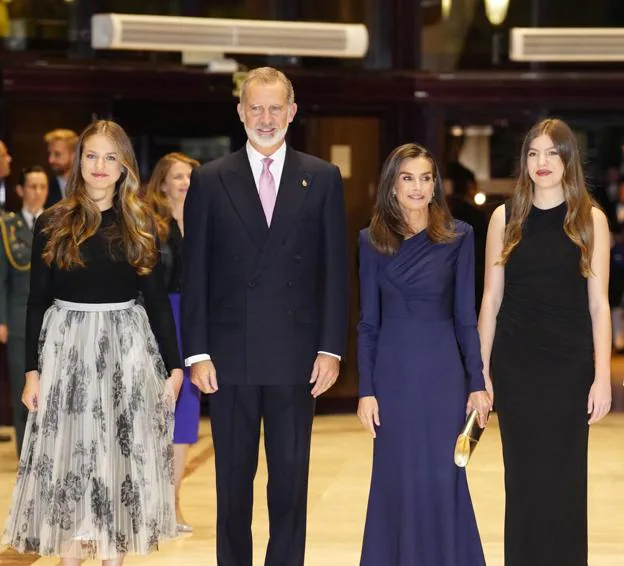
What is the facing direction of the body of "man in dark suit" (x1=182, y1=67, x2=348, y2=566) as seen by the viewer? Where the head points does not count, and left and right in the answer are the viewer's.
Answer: facing the viewer

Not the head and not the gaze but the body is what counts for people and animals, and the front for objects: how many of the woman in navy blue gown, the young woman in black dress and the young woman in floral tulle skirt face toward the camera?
3

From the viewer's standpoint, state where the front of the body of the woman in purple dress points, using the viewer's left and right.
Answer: facing the viewer and to the right of the viewer

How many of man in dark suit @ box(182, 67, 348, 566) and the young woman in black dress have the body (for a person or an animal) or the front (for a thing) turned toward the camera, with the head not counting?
2

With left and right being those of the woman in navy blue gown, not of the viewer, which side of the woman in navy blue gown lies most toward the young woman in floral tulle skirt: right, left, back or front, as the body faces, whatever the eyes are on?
right

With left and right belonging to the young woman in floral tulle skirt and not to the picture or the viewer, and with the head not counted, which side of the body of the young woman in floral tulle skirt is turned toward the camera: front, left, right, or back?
front

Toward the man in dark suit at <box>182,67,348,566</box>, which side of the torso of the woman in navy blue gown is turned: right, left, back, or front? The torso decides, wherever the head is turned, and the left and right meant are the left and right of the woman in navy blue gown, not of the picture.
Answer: right

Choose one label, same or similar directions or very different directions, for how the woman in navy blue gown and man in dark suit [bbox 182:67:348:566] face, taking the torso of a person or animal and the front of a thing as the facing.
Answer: same or similar directions

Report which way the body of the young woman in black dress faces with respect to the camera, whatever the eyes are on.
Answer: toward the camera

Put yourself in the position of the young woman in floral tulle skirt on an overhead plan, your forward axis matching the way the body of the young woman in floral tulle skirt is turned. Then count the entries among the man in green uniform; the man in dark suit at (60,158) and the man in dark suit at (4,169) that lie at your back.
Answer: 3

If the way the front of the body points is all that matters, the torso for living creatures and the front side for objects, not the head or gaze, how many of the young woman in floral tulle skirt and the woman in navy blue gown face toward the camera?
2
